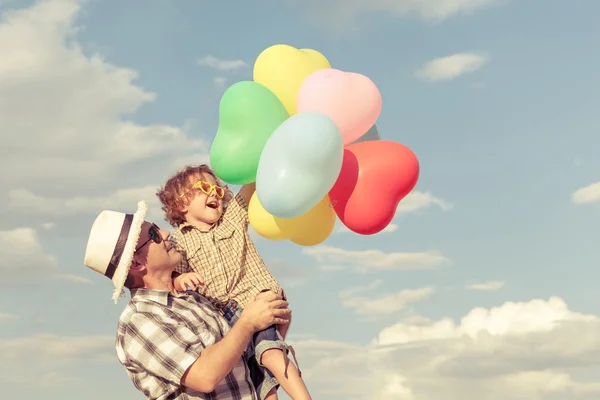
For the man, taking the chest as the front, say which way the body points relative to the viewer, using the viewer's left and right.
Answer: facing to the right of the viewer

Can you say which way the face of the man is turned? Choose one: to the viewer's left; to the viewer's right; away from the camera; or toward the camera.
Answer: to the viewer's right

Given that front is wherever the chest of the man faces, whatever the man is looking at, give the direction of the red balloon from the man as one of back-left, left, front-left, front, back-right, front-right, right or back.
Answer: front
